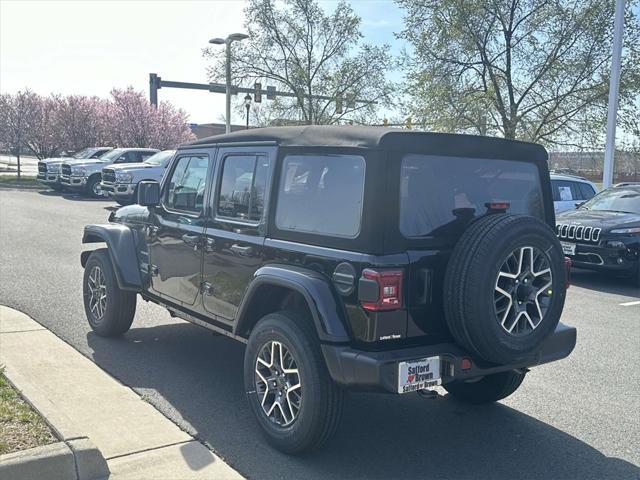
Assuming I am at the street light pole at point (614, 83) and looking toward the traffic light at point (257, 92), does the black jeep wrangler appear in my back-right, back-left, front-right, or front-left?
back-left

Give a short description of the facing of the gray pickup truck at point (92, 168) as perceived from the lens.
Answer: facing the viewer and to the left of the viewer

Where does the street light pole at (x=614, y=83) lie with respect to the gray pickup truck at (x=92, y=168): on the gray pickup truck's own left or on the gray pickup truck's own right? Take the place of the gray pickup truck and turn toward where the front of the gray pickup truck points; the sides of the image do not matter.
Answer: on the gray pickup truck's own left

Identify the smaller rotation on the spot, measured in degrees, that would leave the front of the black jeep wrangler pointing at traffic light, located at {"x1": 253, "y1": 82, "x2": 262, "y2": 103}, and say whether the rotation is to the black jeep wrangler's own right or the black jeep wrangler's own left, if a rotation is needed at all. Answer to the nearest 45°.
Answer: approximately 45° to the black jeep wrangler's own right

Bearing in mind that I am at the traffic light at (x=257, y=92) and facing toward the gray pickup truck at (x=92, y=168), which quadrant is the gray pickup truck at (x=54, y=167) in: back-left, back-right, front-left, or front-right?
front-right

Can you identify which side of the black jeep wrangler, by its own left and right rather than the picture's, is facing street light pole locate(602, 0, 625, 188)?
right

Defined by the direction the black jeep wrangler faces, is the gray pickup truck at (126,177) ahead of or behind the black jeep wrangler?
ahead

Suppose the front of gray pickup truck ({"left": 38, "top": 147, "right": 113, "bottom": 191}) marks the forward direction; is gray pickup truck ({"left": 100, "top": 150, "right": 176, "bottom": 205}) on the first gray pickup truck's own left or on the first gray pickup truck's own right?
on the first gray pickup truck's own left

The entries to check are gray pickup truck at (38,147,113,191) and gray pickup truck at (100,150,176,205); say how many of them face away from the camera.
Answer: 0

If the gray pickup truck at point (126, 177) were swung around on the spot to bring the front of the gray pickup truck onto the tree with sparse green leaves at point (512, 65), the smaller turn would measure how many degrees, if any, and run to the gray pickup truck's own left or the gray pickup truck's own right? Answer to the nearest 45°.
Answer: approximately 135° to the gray pickup truck's own left

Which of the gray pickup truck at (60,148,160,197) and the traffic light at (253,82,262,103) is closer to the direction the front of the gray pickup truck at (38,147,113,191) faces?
the gray pickup truck

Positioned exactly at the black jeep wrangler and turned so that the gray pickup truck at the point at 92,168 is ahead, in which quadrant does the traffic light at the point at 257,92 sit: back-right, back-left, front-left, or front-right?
front-right

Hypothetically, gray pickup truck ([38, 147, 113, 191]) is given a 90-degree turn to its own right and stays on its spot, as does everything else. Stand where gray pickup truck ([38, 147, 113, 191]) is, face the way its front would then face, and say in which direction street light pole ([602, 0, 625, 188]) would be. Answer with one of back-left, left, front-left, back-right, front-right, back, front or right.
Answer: back

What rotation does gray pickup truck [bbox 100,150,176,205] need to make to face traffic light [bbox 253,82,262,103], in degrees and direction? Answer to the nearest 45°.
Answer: approximately 180°

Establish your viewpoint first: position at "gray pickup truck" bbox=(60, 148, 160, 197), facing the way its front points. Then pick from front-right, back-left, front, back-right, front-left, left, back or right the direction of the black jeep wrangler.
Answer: front-left

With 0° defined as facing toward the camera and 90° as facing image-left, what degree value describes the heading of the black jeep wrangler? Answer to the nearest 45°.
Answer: approximately 135°

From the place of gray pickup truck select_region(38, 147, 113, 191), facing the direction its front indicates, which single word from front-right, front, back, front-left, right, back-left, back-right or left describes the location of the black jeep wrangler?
front-left

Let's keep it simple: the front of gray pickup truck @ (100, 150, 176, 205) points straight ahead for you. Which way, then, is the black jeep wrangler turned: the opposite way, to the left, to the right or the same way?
to the right
